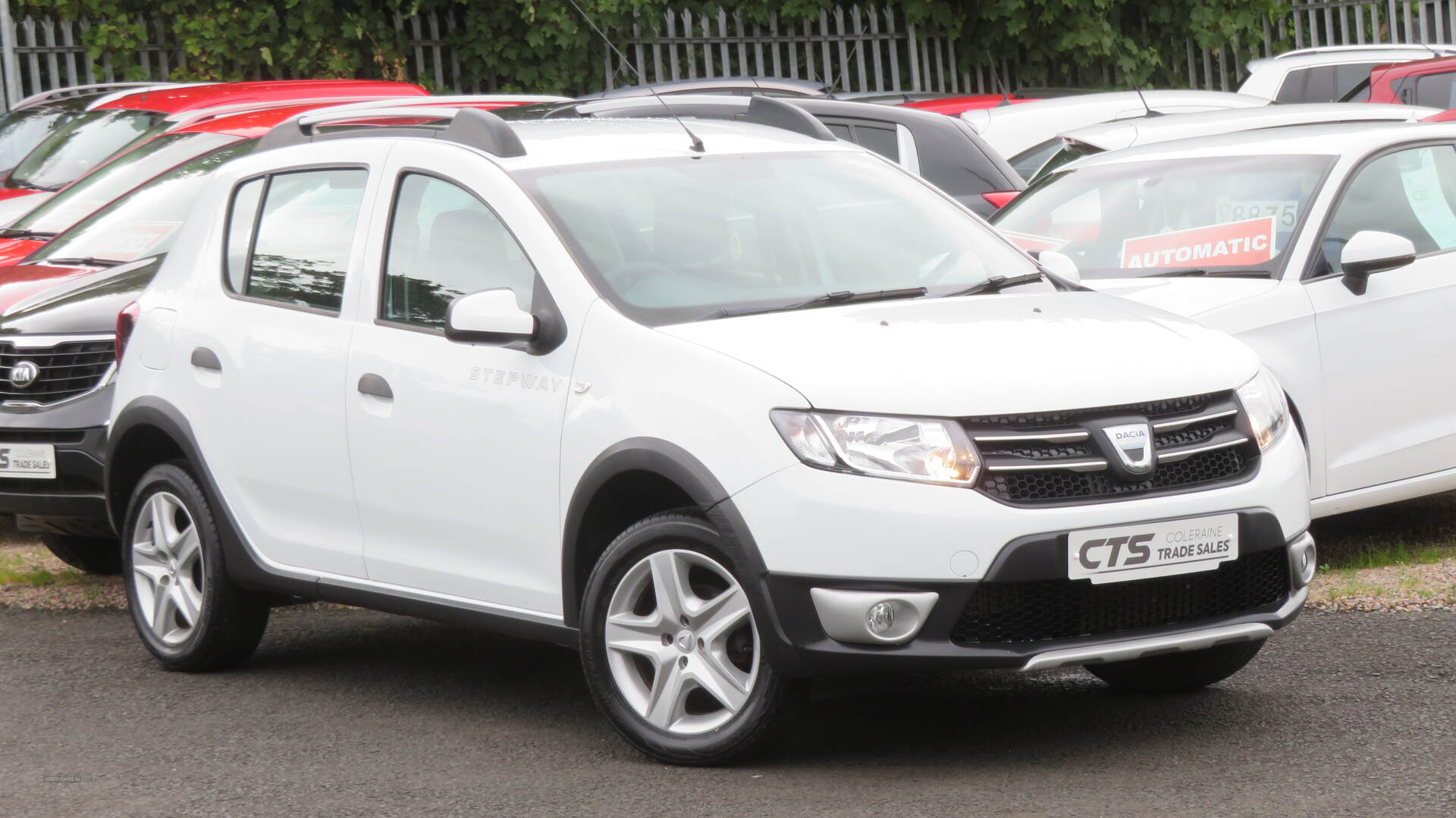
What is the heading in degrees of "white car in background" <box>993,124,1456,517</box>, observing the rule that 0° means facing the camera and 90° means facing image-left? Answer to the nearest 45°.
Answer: approximately 45°

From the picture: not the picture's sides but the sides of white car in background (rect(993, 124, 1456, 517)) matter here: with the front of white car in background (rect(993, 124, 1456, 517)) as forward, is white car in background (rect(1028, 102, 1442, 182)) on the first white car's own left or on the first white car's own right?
on the first white car's own right

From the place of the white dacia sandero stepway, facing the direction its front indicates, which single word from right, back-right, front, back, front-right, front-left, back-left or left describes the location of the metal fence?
back-left

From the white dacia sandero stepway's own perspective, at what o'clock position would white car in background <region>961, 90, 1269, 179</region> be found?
The white car in background is roughly at 8 o'clock from the white dacia sandero stepway.

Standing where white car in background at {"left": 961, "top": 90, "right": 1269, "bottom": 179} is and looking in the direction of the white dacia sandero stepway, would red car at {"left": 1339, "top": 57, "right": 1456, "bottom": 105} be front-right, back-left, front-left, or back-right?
back-left

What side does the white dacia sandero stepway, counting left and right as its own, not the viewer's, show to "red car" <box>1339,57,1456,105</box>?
left

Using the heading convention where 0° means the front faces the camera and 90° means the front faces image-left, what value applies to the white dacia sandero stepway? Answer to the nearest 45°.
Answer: approximately 315°
